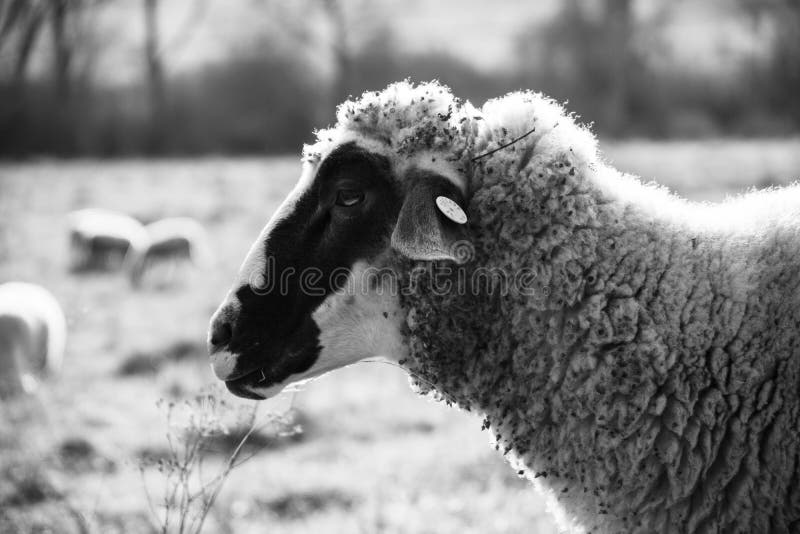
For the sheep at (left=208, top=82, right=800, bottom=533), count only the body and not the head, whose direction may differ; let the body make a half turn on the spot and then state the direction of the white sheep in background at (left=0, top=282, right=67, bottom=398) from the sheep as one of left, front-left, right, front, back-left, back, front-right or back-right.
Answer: back-left

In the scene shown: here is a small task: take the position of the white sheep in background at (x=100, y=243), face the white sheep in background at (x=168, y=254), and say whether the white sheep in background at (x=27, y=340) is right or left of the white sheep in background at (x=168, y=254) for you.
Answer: right

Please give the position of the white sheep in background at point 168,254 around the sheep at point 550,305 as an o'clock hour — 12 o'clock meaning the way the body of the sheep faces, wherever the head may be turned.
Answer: The white sheep in background is roughly at 2 o'clock from the sheep.

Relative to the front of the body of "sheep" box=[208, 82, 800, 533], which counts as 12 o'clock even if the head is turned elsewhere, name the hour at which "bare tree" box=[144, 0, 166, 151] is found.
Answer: The bare tree is roughly at 2 o'clock from the sheep.

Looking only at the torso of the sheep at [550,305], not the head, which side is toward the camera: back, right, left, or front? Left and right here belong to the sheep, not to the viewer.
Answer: left

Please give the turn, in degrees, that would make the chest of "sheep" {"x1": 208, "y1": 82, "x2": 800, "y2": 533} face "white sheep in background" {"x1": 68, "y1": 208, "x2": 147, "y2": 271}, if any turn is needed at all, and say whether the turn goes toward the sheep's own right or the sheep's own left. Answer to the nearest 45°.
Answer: approximately 45° to the sheep's own right

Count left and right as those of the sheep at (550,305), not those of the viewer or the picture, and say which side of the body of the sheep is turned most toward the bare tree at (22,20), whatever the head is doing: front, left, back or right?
right
